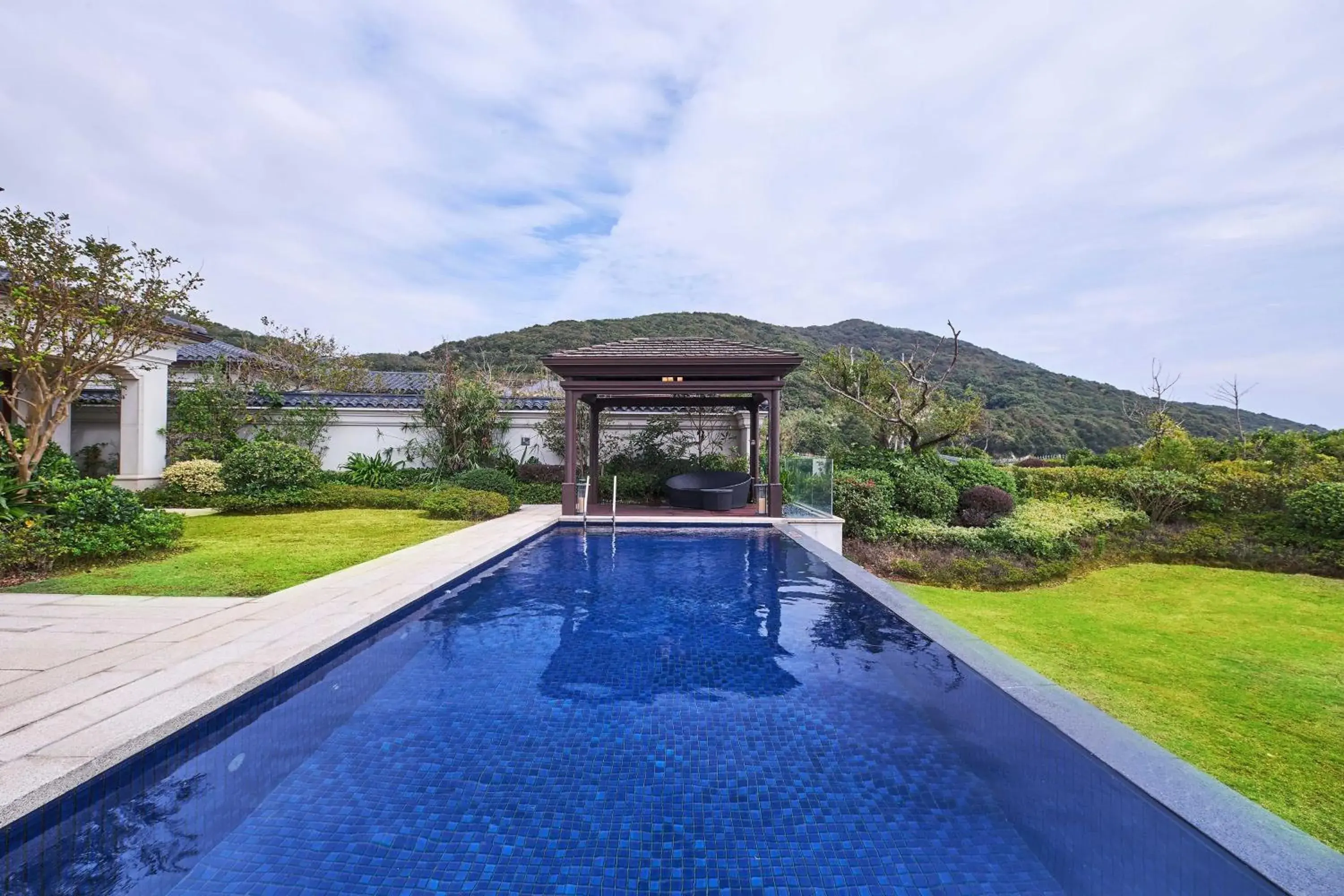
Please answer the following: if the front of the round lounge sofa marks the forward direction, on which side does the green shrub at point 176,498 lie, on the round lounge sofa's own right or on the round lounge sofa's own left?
on the round lounge sofa's own right

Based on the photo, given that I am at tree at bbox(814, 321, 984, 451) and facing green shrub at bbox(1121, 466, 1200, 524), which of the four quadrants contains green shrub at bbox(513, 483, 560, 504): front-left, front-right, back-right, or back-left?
back-right

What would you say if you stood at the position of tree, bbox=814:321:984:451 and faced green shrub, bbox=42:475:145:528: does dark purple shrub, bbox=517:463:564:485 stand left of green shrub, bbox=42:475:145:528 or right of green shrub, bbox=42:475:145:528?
right

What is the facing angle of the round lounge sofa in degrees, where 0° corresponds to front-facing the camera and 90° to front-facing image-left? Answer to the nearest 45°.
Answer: approximately 0°

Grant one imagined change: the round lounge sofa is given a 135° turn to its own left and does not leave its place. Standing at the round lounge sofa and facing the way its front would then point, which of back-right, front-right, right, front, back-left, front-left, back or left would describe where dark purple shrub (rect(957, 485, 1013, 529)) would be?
front-right

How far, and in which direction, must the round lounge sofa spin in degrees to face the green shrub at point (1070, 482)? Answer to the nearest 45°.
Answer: approximately 90° to its left

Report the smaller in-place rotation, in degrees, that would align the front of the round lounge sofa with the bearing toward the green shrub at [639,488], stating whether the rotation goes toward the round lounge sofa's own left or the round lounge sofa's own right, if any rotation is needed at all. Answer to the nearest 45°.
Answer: approximately 135° to the round lounge sofa's own right

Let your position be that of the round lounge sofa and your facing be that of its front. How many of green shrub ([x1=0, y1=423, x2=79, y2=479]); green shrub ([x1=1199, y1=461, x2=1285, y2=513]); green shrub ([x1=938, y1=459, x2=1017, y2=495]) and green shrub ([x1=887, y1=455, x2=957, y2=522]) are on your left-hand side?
3

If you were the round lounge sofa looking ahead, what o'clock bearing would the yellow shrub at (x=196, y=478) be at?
The yellow shrub is roughly at 3 o'clock from the round lounge sofa.

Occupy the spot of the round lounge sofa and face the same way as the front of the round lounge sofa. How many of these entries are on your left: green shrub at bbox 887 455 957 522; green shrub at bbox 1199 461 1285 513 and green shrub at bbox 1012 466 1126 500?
3

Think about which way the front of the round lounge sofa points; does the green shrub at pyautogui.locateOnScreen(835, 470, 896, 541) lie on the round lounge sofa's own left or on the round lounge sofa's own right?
on the round lounge sofa's own left

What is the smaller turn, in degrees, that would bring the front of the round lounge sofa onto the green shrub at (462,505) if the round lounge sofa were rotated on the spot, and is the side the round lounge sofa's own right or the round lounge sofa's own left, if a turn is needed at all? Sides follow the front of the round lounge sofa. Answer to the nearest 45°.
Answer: approximately 90° to the round lounge sofa's own right

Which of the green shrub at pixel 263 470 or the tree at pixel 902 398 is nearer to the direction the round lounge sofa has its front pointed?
the green shrub
